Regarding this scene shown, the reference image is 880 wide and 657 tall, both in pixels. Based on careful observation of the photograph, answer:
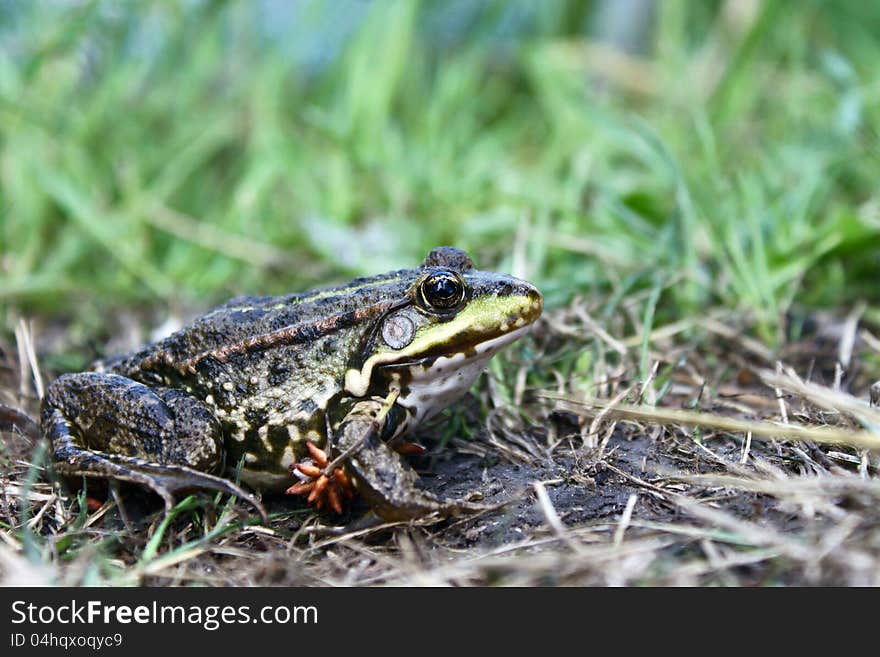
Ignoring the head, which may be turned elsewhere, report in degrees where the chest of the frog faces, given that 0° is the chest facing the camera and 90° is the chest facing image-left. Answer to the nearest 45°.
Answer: approximately 270°
